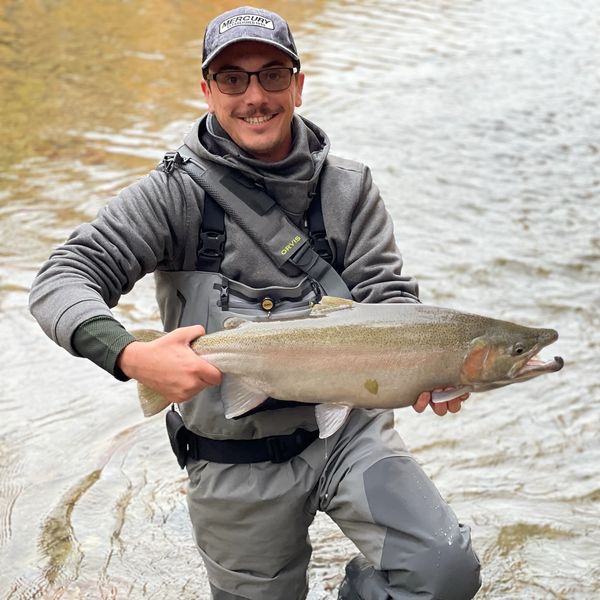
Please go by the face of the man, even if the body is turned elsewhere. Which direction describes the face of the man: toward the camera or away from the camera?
toward the camera

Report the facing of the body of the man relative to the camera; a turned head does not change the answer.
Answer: toward the camera
